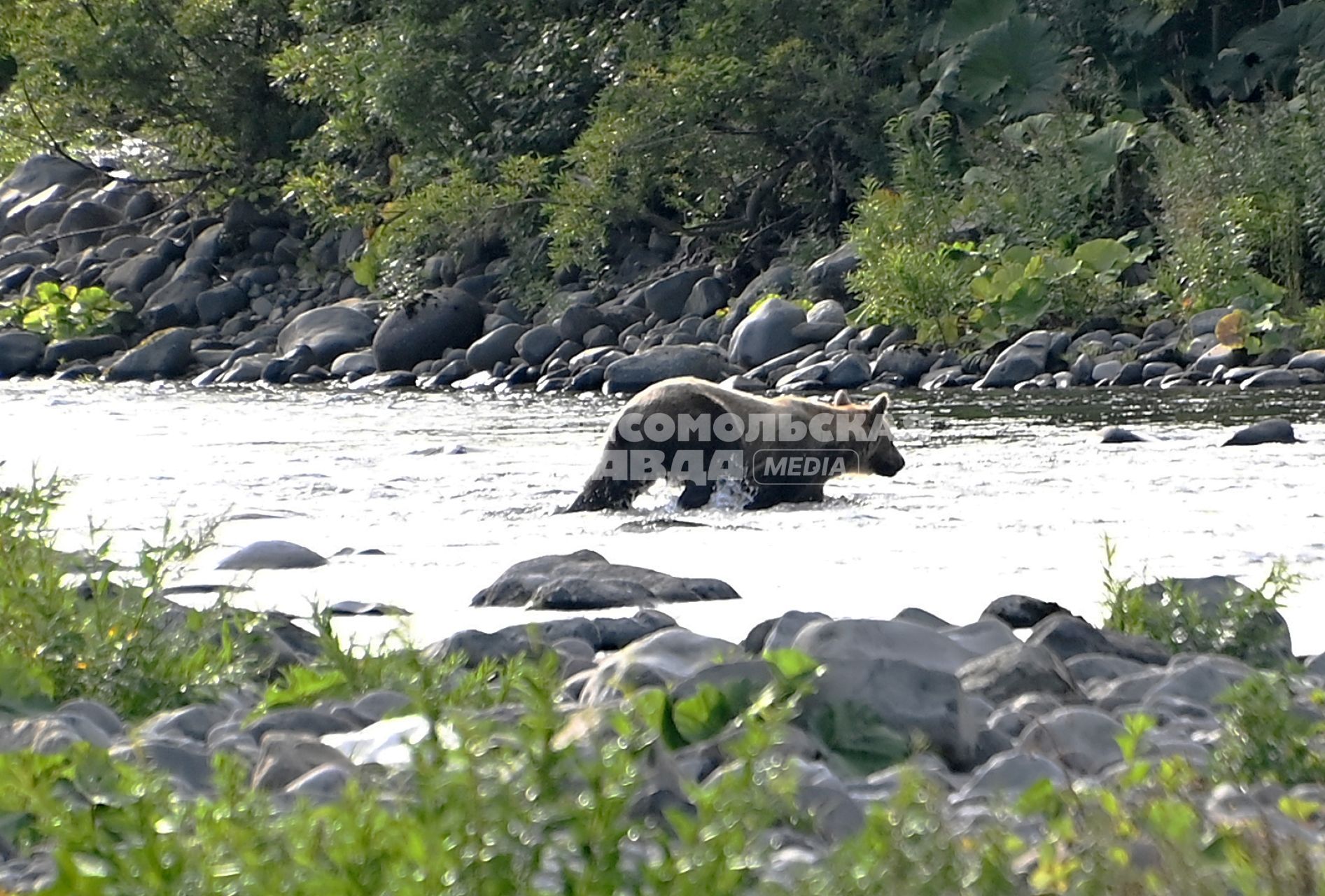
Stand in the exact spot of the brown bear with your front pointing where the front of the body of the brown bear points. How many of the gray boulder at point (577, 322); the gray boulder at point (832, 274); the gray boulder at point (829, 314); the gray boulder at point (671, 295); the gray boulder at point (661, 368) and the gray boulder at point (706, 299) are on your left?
6

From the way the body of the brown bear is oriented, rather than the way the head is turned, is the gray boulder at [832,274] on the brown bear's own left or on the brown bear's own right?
on the brown bear's own left

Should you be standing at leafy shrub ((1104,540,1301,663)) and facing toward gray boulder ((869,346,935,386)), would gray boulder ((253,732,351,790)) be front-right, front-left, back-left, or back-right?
back-left

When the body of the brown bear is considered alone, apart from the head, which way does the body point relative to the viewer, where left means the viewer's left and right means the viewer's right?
facing to the right of the viewer

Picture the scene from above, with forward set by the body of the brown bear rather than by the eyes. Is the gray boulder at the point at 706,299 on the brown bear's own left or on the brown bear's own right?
on the brown bear's own left

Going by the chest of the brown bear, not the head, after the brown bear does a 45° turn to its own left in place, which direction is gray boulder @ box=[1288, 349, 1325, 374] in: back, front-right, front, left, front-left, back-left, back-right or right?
front

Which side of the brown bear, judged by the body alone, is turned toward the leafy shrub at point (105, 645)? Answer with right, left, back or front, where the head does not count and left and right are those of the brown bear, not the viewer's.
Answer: right

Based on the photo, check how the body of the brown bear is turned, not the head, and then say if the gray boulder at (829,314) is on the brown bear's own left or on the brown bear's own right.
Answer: on the brown bear's own left

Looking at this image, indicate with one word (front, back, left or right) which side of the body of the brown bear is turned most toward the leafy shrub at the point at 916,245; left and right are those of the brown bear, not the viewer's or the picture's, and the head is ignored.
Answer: left

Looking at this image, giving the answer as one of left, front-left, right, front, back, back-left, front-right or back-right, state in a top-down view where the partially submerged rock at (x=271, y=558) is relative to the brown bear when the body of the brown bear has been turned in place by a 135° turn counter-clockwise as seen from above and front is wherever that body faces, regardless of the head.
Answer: left

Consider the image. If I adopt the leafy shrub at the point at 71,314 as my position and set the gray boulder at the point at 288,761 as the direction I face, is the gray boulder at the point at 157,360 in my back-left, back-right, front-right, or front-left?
front-left

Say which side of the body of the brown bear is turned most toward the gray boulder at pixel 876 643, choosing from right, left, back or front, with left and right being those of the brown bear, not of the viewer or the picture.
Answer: right

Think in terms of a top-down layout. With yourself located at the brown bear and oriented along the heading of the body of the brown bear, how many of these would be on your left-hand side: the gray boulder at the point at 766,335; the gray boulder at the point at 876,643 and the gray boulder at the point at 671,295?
2

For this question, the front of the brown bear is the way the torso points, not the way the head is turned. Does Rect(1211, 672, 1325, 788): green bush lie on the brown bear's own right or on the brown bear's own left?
on the brown bear's own right

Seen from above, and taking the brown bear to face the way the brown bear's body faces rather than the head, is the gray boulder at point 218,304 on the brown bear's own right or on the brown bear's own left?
on the brown bear's own left

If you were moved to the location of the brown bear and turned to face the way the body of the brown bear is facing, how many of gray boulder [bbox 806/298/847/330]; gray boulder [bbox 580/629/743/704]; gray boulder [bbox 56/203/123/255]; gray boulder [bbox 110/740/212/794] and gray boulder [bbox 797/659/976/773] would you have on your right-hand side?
3
